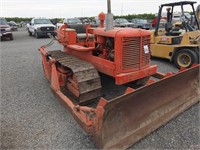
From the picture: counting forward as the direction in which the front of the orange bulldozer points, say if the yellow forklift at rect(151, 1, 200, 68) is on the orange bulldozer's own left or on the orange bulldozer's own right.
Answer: on the orange bulldozer's own left

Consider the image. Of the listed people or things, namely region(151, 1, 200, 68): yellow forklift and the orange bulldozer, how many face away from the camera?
0

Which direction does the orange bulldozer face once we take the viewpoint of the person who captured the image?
facing the viewer and to the right of the viewer
